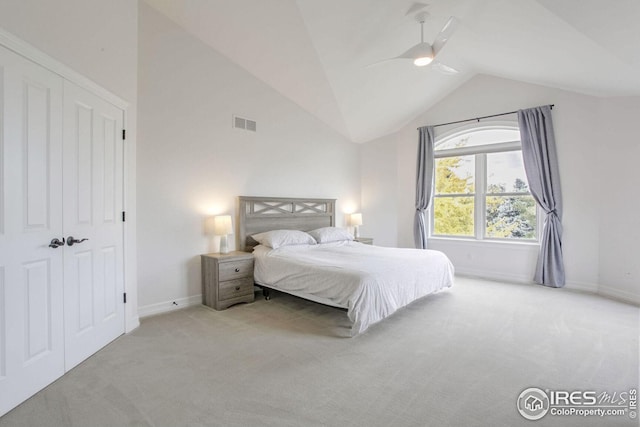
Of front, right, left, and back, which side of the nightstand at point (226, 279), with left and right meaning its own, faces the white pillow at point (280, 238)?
left

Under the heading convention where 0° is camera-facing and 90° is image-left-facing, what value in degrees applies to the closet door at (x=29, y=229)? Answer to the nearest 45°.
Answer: approximately 315°

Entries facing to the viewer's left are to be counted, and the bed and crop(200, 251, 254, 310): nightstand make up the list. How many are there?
0

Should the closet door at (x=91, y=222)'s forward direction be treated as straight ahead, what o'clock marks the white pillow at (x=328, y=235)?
The white pillow is roughly at 10 o'clock from the closet door.

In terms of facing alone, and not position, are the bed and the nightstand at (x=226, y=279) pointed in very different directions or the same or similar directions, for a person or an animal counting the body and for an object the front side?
same or similar directions

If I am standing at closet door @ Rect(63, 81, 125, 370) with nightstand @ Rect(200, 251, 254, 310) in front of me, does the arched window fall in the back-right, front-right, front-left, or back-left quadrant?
front-right

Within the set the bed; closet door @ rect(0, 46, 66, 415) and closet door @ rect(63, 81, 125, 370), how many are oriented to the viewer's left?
0

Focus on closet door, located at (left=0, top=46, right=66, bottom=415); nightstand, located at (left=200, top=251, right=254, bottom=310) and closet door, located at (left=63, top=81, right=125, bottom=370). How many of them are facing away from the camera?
0

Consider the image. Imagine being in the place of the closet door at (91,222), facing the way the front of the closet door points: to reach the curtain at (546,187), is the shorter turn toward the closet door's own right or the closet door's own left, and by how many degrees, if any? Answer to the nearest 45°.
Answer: approximately 45° to the closet door's own left

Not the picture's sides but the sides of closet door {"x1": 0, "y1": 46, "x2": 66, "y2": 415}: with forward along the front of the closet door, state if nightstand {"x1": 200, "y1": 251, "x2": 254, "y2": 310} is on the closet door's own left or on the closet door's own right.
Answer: on the closet door's own left

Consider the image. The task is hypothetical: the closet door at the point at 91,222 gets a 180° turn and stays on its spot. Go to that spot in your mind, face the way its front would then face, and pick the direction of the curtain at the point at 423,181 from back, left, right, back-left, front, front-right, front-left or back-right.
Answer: back-right

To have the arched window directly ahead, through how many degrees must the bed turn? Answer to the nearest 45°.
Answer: approximately 90° to its left

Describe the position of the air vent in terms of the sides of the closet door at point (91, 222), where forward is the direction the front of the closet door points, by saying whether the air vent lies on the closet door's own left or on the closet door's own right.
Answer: on the closet door's own left

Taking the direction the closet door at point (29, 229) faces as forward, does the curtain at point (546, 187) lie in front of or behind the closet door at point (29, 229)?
in front

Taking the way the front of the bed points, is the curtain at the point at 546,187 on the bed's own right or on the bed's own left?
on the bed's own left

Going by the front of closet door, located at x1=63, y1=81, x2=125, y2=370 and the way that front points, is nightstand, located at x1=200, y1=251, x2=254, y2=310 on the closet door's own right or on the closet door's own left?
on the closet door's own left

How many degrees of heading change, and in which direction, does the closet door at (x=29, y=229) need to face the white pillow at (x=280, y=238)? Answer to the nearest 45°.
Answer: approximately 45° to its left

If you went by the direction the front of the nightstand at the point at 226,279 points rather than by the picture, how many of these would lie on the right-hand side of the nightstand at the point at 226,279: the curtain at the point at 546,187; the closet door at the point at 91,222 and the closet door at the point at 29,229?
2

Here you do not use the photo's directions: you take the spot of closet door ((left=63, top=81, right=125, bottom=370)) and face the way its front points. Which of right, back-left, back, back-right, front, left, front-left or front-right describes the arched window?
front-left

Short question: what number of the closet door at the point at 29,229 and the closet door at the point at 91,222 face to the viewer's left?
0

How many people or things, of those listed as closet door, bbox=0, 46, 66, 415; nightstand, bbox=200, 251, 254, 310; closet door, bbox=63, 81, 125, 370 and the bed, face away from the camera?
0
